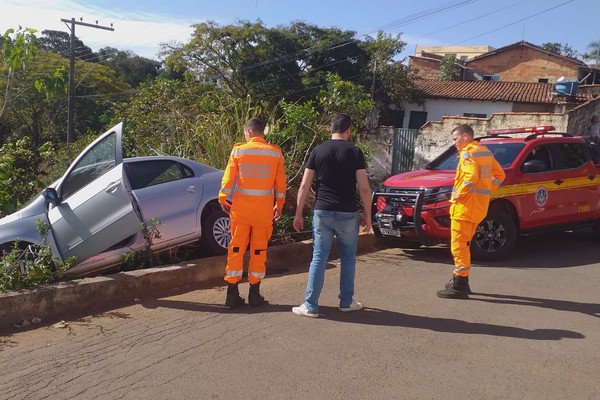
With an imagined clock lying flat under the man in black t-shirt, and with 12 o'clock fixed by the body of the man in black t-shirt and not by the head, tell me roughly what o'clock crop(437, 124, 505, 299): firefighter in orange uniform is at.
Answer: The firefighter in orange uniform is roughly at 2 o'clock from the man in black t-shirt.

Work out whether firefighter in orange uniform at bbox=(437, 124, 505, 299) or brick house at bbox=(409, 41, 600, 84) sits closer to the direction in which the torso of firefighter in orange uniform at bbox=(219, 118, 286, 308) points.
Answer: the brick house

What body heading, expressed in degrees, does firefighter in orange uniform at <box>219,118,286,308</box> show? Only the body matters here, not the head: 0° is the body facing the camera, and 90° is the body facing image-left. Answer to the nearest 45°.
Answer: approximately 180°

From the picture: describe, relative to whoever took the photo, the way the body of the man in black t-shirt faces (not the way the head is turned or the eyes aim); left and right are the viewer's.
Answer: facing away from the viewer

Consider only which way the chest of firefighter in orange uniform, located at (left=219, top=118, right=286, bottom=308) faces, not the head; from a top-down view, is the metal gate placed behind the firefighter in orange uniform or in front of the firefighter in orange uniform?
in front

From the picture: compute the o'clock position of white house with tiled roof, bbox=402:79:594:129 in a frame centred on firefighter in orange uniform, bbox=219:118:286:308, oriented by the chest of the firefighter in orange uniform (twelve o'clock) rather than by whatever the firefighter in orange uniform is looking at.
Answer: The white house with tiled roof is roughly at 1 o'clock from the firefighter in orange uniform.

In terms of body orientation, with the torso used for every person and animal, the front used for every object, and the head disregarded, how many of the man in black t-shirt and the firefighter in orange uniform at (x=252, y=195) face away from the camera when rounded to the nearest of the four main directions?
2

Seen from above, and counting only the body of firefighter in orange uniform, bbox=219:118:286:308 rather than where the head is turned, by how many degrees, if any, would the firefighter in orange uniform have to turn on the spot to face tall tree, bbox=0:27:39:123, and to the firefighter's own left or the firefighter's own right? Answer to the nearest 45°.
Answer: approximately 45° to the firefighter's own left

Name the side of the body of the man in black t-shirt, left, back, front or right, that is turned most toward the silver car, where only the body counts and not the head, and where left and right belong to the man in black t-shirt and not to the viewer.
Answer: left

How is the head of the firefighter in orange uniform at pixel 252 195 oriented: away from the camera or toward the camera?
away from the camera

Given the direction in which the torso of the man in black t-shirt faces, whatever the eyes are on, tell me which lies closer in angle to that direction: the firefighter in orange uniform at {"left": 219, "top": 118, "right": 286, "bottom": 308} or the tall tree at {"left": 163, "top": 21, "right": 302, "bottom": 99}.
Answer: the tall tree

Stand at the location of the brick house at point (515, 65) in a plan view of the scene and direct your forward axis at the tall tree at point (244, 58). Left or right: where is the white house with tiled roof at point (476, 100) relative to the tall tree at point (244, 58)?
left

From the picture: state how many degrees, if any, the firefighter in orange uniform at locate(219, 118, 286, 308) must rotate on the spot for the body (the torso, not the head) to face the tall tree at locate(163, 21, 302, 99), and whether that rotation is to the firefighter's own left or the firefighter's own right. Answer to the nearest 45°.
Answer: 0° — they already face it
